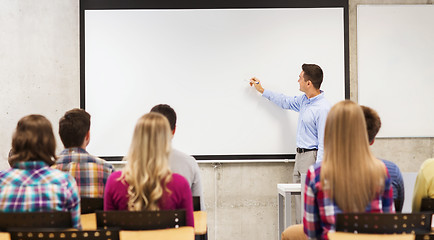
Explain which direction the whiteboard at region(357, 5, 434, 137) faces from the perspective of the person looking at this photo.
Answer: facing the viewer

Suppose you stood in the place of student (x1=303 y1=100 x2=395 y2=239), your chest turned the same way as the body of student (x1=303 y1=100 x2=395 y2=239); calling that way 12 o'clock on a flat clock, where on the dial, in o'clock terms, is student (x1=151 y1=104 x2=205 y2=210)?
student (x1=151 y1=104 x2=205 y2=210) is roughly at 10 o'clock from student (x1=303 y1=100 x2=395 y2=239).

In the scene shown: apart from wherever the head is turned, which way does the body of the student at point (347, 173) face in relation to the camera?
away from the camera

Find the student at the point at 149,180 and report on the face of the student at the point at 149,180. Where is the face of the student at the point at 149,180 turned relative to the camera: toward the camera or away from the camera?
away from the camera

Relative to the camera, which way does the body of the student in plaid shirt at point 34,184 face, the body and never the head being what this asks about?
away from the camera

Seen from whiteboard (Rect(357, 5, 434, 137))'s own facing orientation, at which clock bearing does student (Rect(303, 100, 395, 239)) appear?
The student is roughly at 12 o'clock from the whiteboard.

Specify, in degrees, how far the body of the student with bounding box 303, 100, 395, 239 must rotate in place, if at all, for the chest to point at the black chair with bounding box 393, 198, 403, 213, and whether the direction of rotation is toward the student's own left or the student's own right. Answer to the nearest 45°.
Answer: approximately 45° to the student's own right

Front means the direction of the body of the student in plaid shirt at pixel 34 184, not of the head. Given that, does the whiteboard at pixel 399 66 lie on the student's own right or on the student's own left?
on the student's own right

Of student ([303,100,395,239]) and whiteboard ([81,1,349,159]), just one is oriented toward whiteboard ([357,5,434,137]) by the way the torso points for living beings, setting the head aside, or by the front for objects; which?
the student

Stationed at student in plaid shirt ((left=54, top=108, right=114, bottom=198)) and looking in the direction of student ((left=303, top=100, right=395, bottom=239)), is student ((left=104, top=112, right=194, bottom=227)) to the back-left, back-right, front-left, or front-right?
front-right

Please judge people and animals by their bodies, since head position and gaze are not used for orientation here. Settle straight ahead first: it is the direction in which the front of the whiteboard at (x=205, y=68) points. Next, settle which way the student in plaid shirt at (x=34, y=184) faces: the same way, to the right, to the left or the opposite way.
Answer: the opposite way

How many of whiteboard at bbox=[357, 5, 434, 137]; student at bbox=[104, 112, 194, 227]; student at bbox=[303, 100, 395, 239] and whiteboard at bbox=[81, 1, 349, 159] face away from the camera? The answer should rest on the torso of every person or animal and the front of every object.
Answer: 2

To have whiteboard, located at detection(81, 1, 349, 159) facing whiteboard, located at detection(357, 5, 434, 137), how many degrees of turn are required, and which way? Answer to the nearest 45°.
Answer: approximately 90° to its left

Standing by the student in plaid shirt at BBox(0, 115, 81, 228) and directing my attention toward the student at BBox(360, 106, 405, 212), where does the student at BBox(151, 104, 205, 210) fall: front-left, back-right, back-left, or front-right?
front-left

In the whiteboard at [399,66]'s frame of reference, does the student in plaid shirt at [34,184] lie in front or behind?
in front

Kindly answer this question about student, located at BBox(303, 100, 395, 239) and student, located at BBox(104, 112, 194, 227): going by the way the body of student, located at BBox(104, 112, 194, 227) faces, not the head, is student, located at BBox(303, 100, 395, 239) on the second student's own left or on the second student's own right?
on the second student's own right
